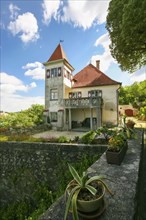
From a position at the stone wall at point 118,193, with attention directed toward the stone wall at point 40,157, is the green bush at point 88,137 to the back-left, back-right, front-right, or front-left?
front-right

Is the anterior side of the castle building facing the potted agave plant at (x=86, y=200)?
yes

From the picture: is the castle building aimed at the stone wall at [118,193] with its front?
yes

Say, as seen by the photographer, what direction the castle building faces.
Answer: facing the viewer

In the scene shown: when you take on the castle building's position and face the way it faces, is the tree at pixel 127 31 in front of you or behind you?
in front

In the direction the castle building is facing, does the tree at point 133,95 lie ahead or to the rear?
to the rear

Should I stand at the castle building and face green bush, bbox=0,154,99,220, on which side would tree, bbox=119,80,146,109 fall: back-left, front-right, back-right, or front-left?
back-left

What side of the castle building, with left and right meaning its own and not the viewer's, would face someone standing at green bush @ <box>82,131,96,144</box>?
front

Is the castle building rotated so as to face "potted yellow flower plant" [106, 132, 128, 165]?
yes

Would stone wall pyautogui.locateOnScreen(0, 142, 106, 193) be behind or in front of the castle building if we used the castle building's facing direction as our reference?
in front

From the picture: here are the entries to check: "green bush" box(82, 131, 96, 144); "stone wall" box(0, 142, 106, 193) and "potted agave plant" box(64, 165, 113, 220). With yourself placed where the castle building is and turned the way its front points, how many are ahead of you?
3

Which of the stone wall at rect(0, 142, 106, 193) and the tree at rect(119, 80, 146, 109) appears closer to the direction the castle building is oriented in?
the stone wall
